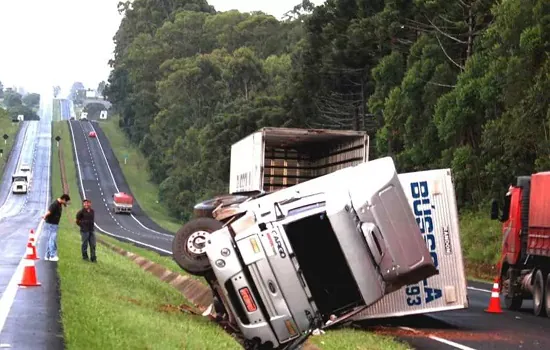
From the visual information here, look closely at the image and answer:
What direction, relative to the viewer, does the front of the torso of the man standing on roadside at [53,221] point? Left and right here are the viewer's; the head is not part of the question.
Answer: facing to the right of the viewer

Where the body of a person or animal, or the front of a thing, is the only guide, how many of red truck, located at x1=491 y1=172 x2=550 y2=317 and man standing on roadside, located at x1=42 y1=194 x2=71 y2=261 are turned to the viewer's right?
1
